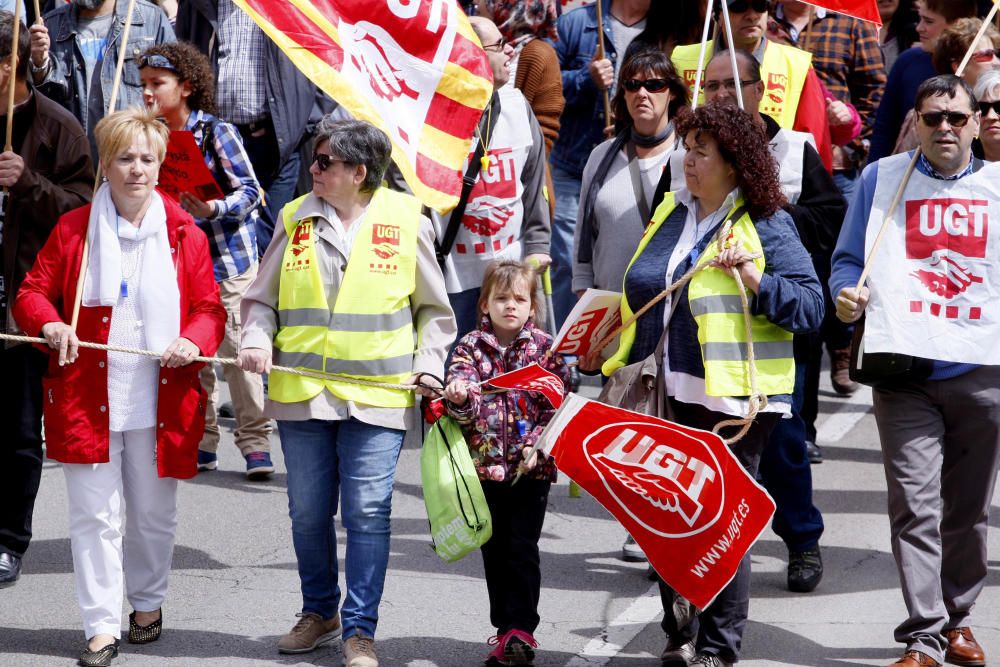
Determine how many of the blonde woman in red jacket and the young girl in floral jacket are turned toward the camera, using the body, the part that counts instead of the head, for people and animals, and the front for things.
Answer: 2

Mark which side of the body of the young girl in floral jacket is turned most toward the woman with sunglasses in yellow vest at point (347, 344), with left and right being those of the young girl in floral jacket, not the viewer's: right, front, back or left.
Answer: right

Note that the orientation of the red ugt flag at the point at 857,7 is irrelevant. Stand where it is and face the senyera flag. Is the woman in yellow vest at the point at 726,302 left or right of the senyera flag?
left

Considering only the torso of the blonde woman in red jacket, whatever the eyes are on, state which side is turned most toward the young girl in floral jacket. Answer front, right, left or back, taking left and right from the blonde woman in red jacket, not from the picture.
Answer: left

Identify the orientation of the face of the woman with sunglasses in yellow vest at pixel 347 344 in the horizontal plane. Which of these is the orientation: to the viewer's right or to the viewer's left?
to the viewer's left

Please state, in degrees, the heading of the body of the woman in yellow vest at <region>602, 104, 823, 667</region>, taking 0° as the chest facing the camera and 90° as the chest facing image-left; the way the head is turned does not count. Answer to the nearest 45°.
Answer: approximately 45°

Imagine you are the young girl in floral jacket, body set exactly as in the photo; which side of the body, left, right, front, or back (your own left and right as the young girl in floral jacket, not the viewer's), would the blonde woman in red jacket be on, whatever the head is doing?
right

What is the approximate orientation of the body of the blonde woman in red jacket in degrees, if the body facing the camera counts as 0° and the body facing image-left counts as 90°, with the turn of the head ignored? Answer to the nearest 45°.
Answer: approximately 0°

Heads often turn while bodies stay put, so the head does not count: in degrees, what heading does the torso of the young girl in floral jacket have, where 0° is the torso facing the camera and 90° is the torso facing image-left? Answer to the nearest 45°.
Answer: approximately 0°
